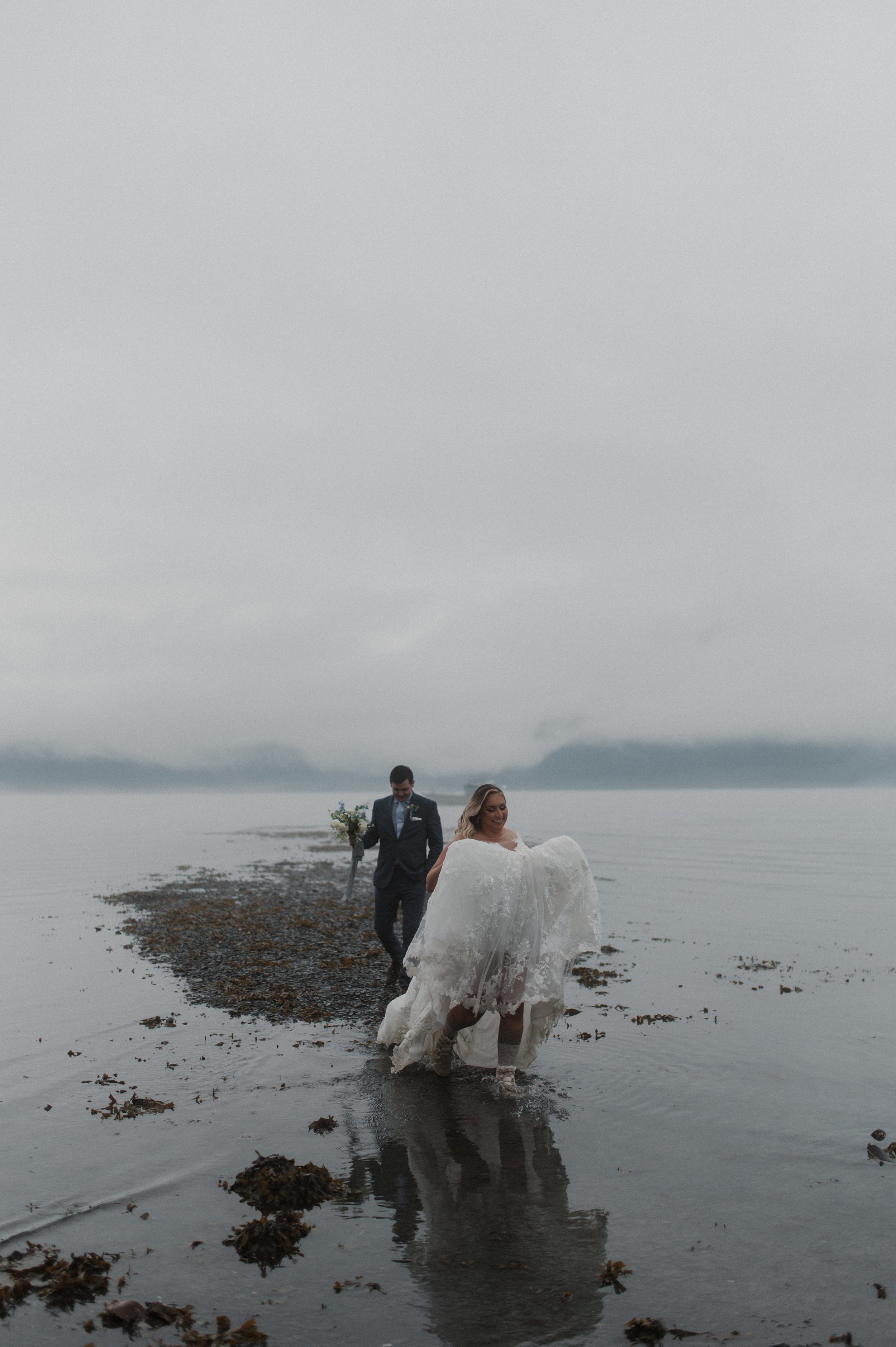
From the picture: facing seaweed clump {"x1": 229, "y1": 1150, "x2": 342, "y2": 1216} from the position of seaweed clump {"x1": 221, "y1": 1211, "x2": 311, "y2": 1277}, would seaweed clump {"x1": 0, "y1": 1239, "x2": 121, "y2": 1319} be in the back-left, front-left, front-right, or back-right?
back-left

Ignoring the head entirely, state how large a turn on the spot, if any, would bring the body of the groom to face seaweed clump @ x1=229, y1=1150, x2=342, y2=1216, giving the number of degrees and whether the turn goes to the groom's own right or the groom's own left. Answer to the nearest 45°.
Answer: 0° — they already face it

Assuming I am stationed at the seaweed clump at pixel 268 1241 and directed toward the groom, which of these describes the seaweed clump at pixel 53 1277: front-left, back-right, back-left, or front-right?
back-left

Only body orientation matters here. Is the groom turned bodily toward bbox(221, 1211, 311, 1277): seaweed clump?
yes

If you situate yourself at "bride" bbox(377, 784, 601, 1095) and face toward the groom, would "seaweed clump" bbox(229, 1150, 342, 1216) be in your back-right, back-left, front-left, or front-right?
back-left

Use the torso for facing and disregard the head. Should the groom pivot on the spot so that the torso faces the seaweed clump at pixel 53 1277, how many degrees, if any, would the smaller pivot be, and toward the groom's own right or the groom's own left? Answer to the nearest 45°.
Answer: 0° — they already face it

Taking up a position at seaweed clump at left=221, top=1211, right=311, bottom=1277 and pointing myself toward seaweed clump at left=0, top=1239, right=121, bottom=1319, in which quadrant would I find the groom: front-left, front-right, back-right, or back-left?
back-right

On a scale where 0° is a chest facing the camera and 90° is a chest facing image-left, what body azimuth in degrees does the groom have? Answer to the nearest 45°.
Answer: approximately 0°
